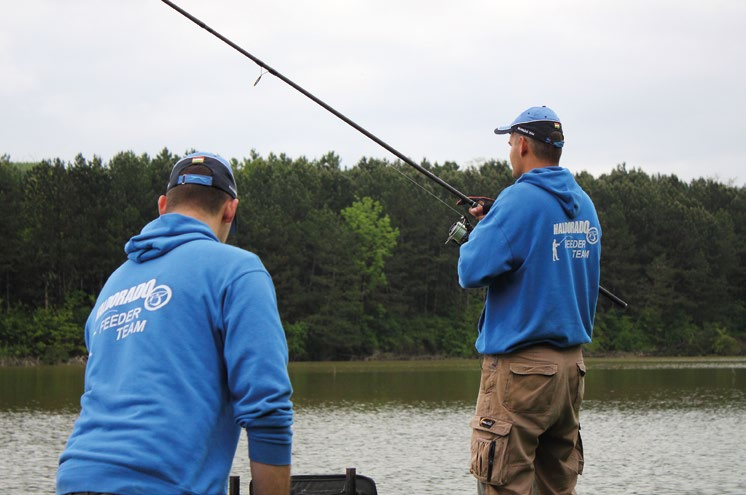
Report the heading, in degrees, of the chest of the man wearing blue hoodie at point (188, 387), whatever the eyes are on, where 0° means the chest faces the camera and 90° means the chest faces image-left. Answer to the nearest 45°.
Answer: approximately 225°

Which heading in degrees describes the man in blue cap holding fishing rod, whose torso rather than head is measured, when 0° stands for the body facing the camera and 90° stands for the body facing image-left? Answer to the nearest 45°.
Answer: approximately 135°

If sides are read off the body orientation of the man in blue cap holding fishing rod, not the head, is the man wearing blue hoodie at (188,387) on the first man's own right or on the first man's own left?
on the first man's own left

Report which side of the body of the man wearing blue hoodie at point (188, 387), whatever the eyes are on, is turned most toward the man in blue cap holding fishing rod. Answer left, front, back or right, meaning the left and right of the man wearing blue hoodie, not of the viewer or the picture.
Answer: front

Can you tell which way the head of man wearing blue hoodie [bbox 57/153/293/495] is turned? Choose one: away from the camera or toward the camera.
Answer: away from the camera

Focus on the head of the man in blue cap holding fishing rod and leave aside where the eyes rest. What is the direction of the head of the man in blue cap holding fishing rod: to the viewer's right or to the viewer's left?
to the viewer's left

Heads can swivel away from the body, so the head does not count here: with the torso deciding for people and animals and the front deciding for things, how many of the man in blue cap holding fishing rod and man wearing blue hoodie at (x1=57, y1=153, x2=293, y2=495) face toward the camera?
0
